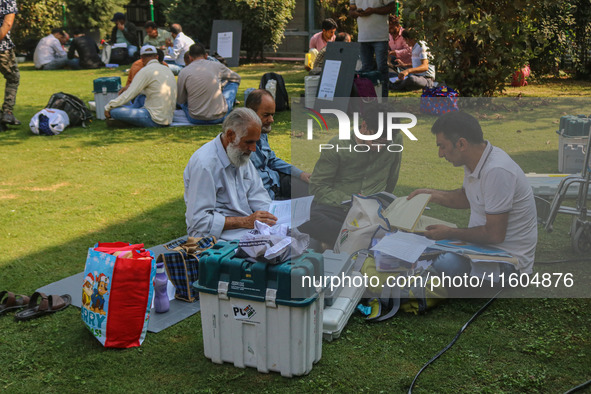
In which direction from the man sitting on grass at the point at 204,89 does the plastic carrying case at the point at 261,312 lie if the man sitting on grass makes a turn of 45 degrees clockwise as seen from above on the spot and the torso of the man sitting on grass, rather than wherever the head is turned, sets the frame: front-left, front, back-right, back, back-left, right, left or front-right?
back-right

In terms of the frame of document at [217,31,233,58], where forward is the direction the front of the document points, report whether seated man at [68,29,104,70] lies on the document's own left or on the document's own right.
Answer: on the document's own right

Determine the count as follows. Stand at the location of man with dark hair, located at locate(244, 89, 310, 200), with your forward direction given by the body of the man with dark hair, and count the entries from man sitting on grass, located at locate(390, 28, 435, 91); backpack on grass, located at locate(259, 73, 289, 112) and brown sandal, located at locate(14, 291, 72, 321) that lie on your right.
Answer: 1

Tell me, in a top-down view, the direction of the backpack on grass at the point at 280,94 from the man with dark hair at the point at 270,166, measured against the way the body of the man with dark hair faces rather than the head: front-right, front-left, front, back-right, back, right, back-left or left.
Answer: back-left

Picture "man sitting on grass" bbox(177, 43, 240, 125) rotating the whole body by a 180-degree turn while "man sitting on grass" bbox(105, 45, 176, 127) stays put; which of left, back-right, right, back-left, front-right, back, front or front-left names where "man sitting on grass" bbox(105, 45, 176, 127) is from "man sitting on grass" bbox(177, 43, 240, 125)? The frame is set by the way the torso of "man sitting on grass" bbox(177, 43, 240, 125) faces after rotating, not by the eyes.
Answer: right

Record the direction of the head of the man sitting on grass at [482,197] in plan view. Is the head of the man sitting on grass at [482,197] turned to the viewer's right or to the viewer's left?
to the viewer's left

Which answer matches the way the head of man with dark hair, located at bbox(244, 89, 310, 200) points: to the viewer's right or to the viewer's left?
to the viewer's right

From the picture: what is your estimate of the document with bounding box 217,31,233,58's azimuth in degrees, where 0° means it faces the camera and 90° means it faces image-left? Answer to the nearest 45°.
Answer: approximately 0°
